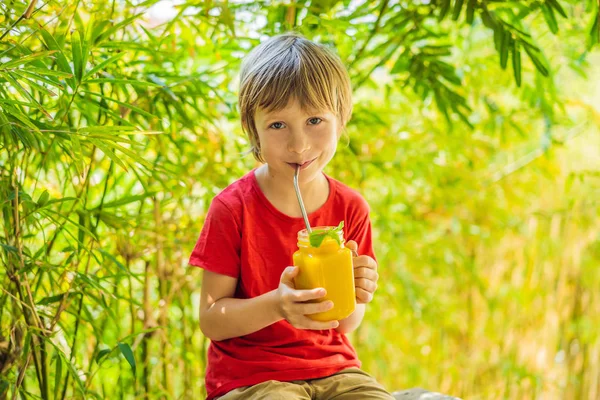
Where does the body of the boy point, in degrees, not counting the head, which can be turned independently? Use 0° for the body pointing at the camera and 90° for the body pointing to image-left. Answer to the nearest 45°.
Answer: approximately 315°
